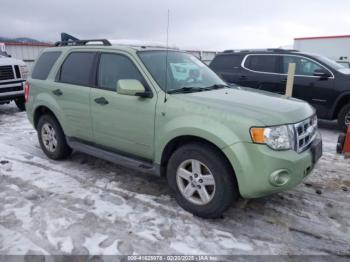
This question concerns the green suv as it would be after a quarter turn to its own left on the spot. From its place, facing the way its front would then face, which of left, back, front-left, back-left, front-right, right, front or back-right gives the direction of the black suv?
front

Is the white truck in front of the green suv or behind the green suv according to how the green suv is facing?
behind

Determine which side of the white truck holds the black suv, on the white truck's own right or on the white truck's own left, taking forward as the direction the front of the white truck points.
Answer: on the white truck's own left

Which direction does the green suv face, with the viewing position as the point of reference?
facing the viewer and to the right of the viewer

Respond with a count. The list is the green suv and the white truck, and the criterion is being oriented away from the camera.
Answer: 0

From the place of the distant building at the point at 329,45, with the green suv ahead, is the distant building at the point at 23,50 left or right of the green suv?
right

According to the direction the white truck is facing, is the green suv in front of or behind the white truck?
in front

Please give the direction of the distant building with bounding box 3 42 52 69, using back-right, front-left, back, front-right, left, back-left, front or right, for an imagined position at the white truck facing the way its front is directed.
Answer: back

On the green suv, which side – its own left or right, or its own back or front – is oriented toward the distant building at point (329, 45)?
left
